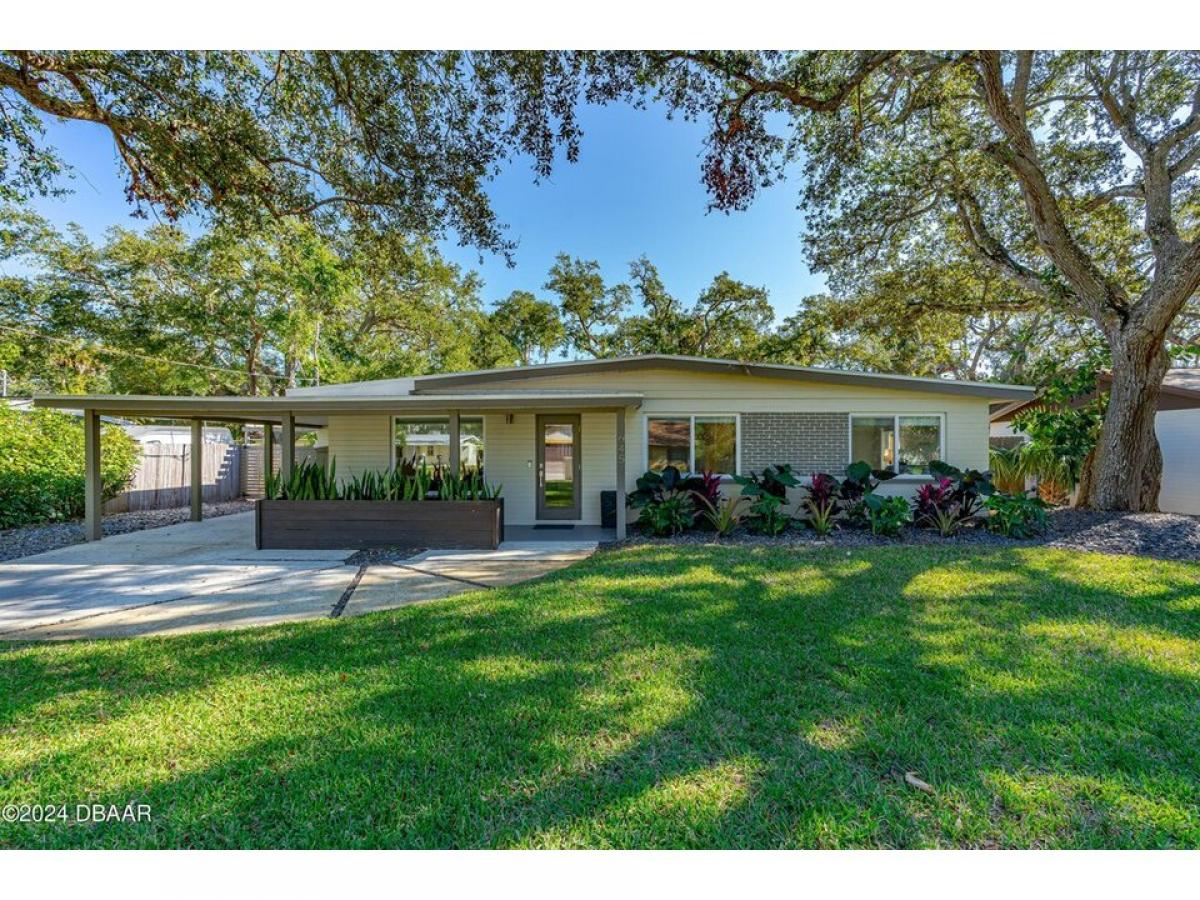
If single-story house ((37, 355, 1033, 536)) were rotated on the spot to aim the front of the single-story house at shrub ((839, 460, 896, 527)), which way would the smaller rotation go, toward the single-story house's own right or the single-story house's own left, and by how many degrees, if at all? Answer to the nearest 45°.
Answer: approximately 45° to the single-story house's own left

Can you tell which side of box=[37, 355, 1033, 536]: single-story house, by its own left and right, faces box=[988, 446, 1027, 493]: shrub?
left

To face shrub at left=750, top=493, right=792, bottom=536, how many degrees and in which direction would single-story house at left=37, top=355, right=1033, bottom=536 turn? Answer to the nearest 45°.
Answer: approximately 45° to its left

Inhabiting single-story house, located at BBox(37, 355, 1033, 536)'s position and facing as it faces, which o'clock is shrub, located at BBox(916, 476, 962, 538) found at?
The shrub is roughly at 10 o'clock from the single-story house.

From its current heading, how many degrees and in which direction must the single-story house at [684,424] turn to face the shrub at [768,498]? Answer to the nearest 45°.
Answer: approximately 45° to its left

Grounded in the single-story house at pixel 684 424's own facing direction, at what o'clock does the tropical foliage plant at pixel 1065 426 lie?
The tropical foliage plant is roughly at 9 o'clock from the single-story house.

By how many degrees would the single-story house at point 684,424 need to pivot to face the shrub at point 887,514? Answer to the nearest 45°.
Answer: approximately 45° to its left

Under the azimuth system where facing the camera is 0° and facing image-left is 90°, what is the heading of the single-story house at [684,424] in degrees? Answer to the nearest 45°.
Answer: approximately 0°
